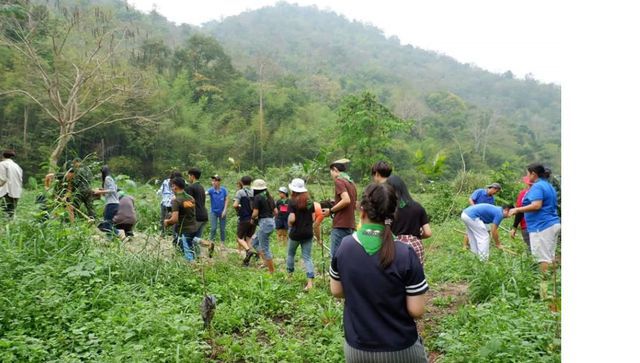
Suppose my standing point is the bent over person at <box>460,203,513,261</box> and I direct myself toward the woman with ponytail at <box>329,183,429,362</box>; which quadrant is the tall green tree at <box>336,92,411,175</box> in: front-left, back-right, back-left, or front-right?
back-right

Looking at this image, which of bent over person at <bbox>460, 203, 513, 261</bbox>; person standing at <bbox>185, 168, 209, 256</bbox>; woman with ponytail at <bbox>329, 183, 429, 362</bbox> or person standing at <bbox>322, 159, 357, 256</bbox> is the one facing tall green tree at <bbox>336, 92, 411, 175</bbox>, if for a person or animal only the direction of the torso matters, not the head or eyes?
the woman with ponytail

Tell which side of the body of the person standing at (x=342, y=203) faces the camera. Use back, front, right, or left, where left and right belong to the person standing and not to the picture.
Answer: left

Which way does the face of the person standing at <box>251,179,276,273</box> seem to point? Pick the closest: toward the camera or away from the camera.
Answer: away from the camera

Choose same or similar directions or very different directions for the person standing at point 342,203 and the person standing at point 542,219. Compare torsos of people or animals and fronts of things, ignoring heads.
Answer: same or similar directions

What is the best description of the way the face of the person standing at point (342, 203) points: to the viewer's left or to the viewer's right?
to the viewer's left

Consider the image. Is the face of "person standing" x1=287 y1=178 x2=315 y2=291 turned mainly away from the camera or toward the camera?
away from the camera

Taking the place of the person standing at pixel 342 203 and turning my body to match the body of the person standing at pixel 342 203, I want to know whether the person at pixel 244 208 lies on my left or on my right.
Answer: on my right

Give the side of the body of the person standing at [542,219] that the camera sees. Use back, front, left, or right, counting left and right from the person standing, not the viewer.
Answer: left

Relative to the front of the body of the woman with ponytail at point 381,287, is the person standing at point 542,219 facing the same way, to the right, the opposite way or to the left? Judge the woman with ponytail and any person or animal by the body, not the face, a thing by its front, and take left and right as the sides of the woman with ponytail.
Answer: to the left

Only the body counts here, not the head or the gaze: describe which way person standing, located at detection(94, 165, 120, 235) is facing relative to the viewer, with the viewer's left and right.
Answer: facing to the left of the viewer
